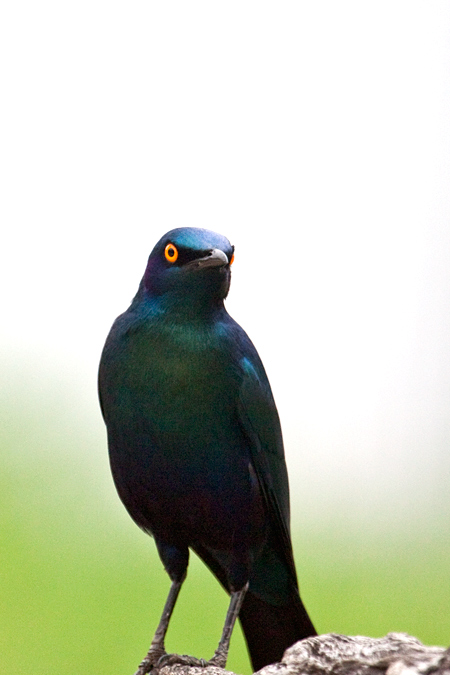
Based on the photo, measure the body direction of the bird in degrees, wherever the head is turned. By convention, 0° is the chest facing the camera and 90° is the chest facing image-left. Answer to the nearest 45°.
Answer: approximately 45°
